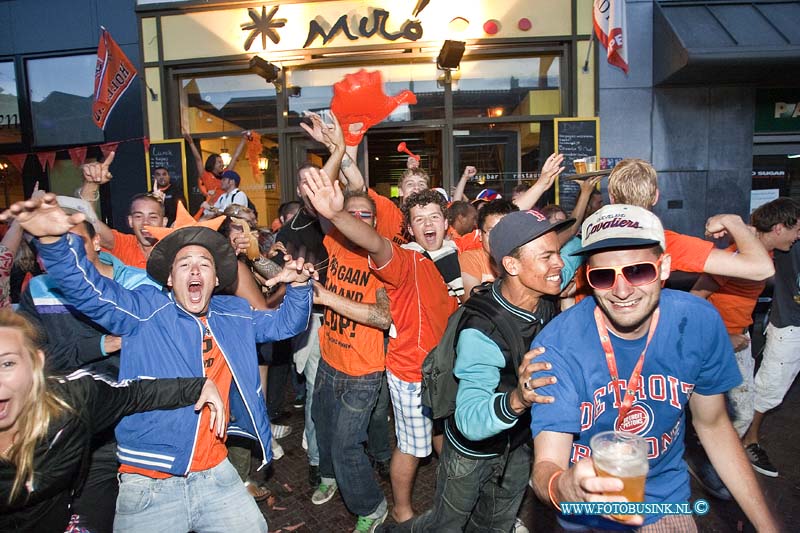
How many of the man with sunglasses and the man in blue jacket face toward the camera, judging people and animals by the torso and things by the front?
2

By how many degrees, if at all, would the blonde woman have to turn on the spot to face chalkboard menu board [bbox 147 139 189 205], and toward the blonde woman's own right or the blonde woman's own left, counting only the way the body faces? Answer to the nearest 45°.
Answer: approximately 135° to the blonde woman's own right

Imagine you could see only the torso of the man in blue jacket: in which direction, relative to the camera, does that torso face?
toward the camera

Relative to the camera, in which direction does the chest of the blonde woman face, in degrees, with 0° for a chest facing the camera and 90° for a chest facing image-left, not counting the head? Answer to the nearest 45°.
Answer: approximately 45°

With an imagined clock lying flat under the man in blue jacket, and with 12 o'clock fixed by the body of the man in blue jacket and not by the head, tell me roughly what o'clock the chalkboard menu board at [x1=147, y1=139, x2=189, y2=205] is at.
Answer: The chalkboard menu board is roughly at 6 o'clock from the man in blue jacket.

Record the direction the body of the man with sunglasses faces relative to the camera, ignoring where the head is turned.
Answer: toward the camera

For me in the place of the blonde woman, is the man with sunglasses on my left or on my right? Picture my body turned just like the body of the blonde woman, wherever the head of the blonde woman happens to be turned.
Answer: on my left
